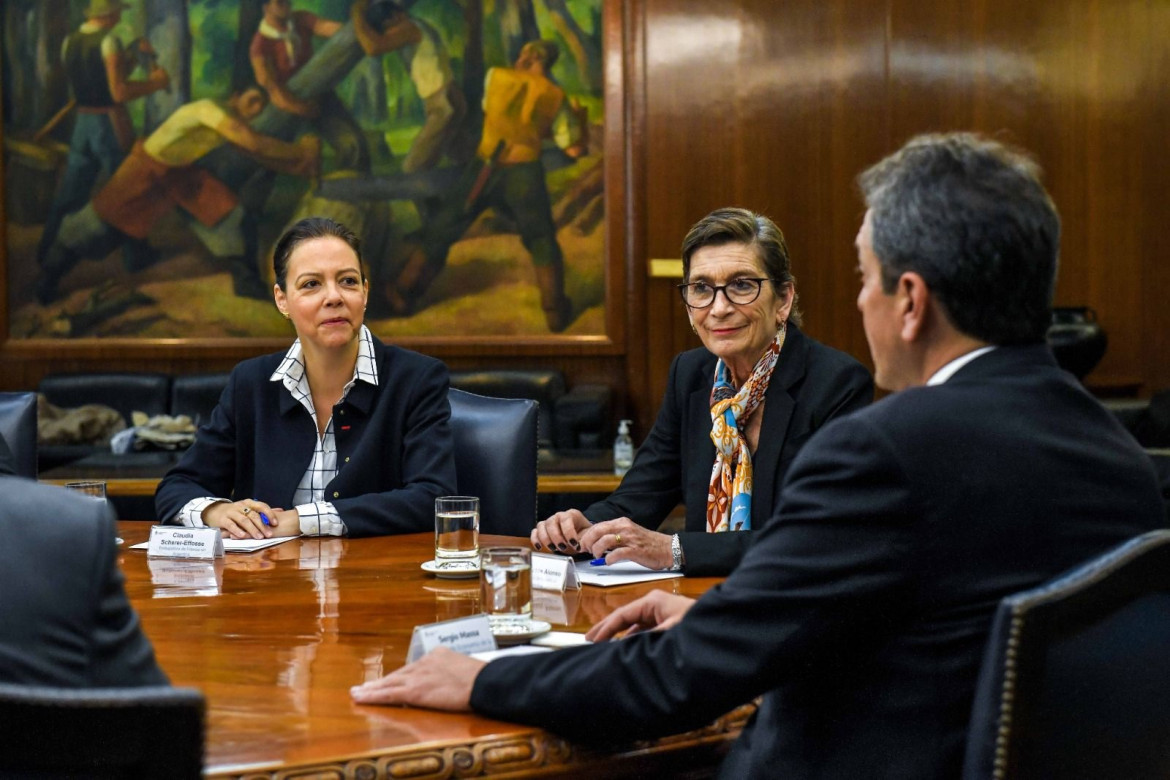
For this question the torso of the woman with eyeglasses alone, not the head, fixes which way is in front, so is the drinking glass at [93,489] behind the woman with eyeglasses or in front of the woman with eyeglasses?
in front

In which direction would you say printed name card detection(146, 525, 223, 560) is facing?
toward the camera

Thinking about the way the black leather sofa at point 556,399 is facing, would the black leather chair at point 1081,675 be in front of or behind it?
in front

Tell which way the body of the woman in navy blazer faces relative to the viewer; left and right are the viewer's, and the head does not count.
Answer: facing the viewer

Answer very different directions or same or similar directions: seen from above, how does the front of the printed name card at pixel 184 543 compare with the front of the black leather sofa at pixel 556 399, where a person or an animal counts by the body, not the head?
same or similar directions

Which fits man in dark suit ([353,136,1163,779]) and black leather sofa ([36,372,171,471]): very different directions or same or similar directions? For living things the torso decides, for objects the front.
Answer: very different directions

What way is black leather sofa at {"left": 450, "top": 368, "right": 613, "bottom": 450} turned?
toward the camera

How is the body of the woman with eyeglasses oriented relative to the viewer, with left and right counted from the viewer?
facing the viewer and to the left of the viewer

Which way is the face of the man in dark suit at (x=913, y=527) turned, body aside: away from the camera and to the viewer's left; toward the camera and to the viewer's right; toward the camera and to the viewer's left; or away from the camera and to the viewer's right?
away from the camera and to the viewer's left

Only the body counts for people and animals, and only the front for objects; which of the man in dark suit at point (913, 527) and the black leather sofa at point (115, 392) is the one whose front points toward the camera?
the black leather sofa

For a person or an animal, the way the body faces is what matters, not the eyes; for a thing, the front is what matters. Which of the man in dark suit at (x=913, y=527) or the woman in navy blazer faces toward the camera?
the woman in navy blazer

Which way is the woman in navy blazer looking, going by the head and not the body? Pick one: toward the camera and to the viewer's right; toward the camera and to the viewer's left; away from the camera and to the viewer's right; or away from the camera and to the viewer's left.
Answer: toward the camera and to the viewer's right

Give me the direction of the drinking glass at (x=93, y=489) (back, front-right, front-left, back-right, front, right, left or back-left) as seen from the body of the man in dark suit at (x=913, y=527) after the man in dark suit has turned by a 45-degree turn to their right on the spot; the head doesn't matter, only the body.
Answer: front-left

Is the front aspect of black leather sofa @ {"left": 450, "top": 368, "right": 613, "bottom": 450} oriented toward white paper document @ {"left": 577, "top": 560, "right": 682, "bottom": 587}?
yes

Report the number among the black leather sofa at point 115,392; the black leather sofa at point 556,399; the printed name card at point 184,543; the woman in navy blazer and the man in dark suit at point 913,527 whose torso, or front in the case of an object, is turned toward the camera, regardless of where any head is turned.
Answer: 4

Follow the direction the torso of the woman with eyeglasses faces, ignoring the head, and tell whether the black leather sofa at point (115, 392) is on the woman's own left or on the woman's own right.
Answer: on the woman's own right
